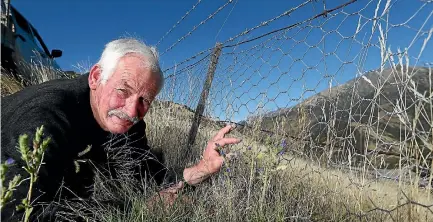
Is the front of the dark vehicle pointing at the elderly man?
no
